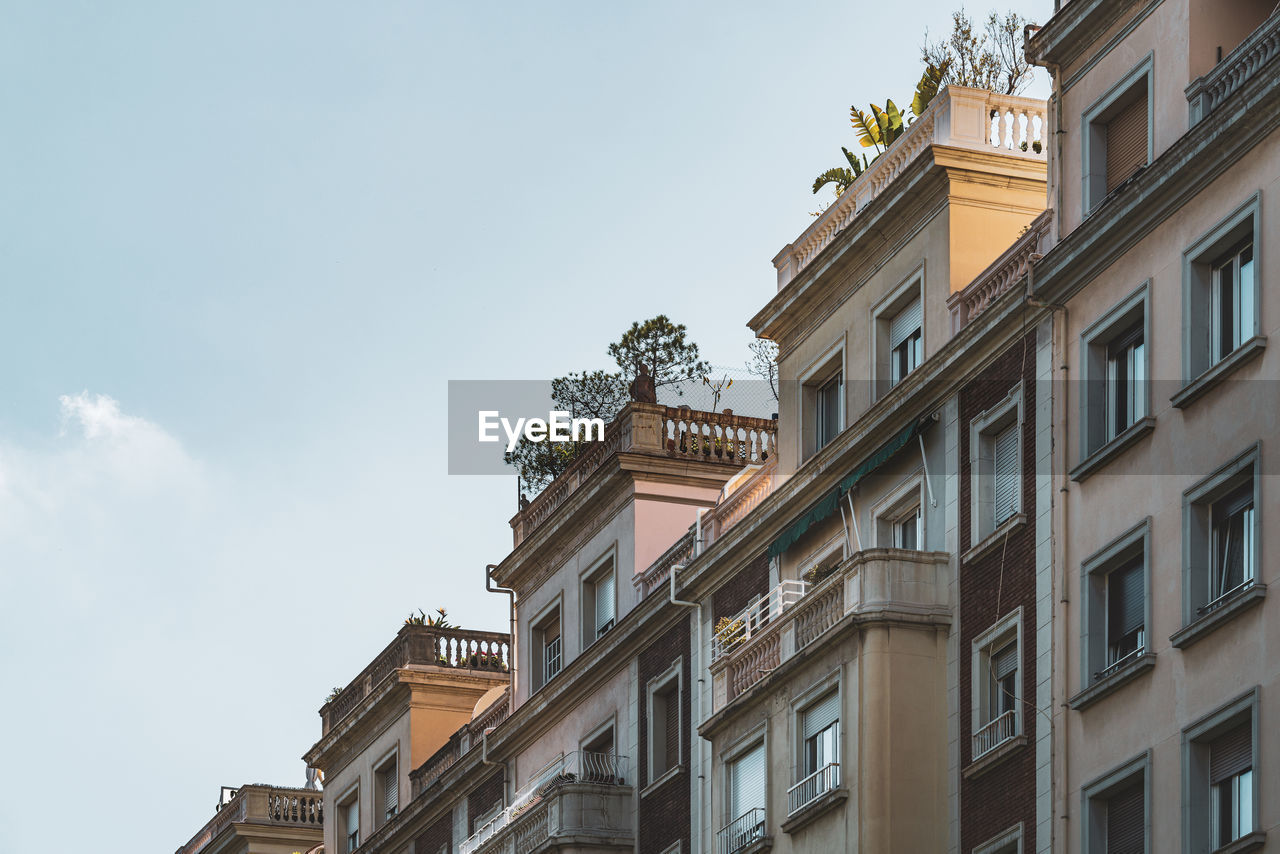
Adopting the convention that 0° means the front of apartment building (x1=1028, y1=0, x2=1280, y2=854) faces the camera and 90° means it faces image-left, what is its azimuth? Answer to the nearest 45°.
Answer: approximately 45°
